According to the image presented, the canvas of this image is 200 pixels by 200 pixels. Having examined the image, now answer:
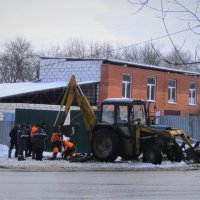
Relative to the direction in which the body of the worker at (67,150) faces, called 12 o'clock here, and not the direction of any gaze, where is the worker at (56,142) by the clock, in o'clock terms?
the worker at (56,142) is roughly at 12 o'clock from the worker at (67,150).

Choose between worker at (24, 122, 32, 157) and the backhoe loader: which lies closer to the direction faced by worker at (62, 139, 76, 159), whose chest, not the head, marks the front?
the worker

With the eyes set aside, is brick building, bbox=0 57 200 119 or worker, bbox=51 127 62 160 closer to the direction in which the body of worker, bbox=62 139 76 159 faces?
the worker

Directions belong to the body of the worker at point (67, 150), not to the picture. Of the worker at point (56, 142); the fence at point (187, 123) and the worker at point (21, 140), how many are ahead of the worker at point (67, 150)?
2

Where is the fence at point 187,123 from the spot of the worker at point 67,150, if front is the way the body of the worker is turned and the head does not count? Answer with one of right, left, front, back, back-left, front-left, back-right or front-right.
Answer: back-right

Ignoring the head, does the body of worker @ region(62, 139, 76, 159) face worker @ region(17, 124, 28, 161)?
yes
